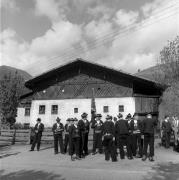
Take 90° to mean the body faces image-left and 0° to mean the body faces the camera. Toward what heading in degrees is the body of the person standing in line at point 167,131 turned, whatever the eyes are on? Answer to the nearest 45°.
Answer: approximately 45°

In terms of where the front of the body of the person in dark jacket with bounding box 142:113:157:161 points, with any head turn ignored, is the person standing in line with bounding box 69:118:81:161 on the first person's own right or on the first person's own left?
on the first person's own left

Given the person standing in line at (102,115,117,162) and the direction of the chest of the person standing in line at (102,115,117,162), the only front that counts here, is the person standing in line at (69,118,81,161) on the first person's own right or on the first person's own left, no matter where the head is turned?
on the first person's own left
